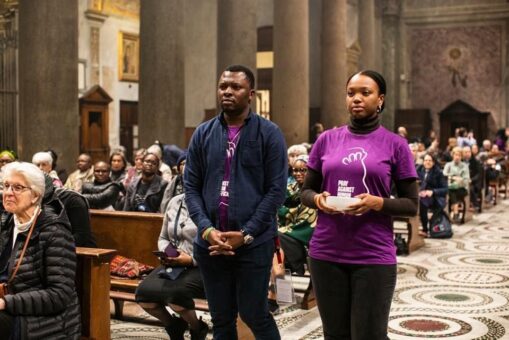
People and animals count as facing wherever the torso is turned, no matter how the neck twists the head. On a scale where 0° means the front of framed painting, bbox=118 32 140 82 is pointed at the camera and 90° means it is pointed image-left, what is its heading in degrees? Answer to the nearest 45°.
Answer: approximately 315°

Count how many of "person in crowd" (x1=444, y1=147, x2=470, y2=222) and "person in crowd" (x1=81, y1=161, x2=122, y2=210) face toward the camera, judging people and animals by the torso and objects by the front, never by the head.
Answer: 2

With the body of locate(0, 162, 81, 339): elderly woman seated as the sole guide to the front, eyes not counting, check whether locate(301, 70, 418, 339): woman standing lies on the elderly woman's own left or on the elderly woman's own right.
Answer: on the elderly woman's own left

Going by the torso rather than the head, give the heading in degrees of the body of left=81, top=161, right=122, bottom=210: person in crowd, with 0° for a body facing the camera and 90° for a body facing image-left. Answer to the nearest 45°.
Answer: approximately 0°

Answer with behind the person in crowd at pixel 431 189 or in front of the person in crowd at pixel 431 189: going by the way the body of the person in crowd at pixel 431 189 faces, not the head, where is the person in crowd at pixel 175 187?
in front

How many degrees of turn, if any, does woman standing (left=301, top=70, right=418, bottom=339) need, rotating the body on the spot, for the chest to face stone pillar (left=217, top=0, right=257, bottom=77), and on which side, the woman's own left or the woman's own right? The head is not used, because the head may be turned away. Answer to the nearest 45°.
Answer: approximately 135° to the woman's own right

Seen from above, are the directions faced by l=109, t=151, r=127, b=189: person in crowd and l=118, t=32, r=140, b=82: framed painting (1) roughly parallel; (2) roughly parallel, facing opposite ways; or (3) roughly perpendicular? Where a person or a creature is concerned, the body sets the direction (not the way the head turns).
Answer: roughly perpendicular

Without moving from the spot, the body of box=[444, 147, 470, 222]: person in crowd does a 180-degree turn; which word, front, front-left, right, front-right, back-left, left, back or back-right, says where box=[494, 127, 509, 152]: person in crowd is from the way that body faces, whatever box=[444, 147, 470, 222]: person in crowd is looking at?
front

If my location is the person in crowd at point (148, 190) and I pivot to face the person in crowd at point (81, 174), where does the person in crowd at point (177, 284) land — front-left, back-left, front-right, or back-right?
back-left

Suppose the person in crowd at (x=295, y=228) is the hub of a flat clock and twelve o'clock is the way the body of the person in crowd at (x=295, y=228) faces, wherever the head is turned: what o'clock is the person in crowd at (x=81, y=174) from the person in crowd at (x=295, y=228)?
the person in crowd at (x=81, y=174) is roughly at 3 o'clock from the person in crowd at (x=295, y=228).

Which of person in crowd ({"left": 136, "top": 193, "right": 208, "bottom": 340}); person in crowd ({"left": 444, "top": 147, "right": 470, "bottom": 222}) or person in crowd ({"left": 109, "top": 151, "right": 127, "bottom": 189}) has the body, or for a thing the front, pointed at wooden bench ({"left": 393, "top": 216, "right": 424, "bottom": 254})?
person in crowd ({"left": 444, "top": 147, "right": 470, "bottom": 222})

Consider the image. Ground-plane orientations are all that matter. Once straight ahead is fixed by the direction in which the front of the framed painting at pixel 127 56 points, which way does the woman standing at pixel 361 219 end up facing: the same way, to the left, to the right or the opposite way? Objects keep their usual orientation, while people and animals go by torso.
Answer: to the right

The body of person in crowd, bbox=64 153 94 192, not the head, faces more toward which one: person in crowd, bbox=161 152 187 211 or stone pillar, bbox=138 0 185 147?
the person in crowd

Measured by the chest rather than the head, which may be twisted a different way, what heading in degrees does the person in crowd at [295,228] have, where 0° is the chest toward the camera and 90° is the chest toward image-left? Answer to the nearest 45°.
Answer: approximately 45°
